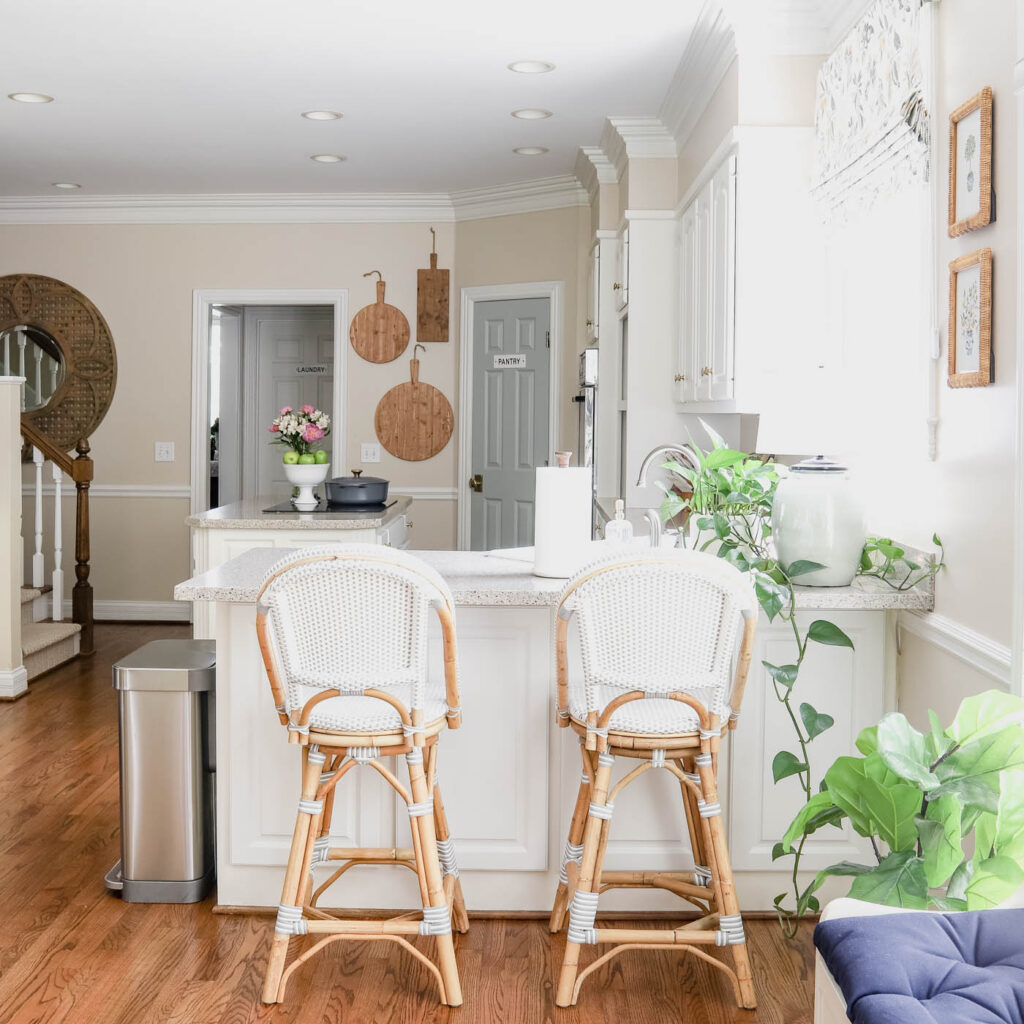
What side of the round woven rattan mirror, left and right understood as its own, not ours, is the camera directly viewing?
front

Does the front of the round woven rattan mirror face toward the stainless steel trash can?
yes

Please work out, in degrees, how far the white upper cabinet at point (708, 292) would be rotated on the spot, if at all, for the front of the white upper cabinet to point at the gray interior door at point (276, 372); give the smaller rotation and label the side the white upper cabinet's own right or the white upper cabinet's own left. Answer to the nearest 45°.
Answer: approximately 45° to the white upper cabinet's own right

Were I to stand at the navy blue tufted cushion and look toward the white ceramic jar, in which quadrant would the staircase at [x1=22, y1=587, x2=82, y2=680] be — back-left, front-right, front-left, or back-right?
front-left

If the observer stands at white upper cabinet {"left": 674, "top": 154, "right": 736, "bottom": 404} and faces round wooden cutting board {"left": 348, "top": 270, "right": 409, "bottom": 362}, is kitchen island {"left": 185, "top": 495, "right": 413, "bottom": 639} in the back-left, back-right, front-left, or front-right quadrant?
front-left

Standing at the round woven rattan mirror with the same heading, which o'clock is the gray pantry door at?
The gray pantry door is roughly at 10 o'clock from the round woven rattan mirror.

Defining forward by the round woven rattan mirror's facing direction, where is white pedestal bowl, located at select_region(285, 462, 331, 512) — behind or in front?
in front

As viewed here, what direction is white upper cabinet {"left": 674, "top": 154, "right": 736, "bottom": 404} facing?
to the viewer's left

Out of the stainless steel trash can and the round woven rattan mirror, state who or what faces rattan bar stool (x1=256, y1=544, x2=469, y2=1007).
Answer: the round woven rattan mirror
